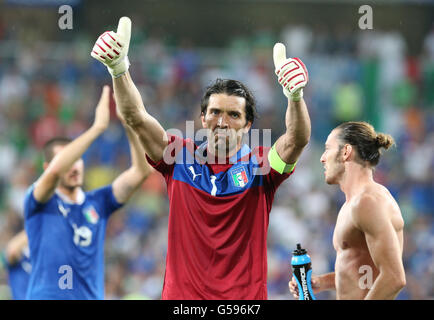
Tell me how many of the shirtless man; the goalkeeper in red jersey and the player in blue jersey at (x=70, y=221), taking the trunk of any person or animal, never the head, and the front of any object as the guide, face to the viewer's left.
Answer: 1

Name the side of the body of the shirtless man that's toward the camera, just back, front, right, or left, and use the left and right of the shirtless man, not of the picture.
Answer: left

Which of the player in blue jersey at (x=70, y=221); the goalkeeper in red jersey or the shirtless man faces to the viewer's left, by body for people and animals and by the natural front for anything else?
the shirtless man

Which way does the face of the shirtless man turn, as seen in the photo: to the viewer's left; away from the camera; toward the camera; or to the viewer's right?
to the viewer's left

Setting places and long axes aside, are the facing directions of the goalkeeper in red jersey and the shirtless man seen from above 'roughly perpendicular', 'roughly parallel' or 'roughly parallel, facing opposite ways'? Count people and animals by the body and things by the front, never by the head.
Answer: roughly perpendicular

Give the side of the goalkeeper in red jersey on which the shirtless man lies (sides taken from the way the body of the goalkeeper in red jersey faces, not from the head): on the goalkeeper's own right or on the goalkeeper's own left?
on the goalkeeper's own left

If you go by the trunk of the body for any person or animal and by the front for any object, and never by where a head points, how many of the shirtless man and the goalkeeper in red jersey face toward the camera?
1

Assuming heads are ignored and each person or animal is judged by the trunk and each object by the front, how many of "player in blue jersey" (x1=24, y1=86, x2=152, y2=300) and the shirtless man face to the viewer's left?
1

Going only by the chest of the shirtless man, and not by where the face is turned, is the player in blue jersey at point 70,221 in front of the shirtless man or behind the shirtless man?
in front

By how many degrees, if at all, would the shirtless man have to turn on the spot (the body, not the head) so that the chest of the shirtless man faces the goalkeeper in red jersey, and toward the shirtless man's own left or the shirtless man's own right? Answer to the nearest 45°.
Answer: approximately 45° to the shirtless man's own left

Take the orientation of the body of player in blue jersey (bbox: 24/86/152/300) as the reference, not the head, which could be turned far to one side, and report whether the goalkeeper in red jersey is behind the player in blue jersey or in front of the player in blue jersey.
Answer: in front

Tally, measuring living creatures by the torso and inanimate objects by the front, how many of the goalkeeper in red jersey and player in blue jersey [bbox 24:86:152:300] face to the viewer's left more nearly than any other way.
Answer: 0
